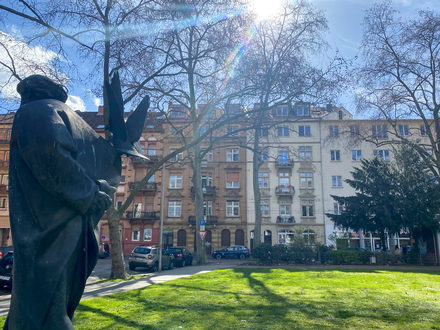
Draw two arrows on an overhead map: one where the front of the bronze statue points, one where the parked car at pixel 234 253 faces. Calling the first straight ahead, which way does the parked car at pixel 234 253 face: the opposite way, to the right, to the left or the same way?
the opposite way

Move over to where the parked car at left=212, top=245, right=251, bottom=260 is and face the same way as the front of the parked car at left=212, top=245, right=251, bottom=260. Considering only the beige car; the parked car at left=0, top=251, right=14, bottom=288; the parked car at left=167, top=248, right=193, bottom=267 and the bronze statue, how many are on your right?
0

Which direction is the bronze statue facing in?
to the viewer's right

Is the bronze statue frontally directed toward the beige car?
no

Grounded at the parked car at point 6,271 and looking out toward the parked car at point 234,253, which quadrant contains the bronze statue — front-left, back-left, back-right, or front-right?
back-right

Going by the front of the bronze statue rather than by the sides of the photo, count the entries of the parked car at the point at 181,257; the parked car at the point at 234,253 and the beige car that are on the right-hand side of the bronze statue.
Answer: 0

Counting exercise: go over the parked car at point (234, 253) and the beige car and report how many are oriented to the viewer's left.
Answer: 1

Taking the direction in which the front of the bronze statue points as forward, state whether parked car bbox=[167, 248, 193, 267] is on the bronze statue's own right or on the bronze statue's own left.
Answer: on the bronze statue's own left

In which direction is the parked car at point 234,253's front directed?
to the viewer's left

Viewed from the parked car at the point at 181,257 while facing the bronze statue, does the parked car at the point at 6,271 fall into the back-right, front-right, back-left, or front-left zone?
front-right

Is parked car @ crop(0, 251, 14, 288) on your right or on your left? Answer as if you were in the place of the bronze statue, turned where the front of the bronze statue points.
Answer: on your left

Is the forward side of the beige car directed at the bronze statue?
no

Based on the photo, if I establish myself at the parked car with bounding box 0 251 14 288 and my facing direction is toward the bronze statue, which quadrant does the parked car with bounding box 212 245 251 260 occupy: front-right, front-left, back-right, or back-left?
back-left

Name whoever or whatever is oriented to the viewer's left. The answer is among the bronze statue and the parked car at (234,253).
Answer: the parked car
